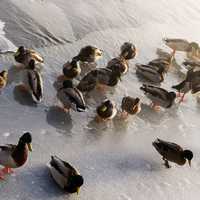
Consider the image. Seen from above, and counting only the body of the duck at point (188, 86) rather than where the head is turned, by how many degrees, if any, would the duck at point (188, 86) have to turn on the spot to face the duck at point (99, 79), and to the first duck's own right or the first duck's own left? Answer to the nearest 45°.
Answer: approximately 135° to the first duck's own right

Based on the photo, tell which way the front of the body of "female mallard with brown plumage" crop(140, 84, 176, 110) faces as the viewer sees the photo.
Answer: to the viewer's right

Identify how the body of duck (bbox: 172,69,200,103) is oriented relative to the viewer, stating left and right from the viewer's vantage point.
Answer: facing to the right of the viewer

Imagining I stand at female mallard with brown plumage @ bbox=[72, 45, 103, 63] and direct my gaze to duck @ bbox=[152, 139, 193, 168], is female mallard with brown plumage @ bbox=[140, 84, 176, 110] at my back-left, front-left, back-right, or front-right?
front-left

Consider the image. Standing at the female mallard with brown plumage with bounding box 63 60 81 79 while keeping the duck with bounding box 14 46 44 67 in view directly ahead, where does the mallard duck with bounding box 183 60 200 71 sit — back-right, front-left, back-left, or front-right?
back-right

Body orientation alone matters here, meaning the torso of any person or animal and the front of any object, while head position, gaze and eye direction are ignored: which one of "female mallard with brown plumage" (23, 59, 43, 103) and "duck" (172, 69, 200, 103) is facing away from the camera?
the female mallard with brown plumage

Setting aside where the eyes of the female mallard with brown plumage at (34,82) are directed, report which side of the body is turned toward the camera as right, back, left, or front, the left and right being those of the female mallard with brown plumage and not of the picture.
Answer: back

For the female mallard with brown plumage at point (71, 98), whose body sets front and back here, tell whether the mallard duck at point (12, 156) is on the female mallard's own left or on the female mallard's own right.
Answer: on the female mallard's own left
